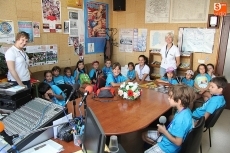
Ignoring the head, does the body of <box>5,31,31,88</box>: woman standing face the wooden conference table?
yes

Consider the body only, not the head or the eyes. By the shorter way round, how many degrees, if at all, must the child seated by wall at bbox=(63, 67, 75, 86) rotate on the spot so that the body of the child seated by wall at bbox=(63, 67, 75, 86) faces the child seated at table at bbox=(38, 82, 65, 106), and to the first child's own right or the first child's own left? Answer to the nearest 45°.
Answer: approximately 45° to the first child's own right

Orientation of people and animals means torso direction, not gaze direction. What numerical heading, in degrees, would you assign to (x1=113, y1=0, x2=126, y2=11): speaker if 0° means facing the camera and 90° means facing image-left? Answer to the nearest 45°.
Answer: approximately 0°

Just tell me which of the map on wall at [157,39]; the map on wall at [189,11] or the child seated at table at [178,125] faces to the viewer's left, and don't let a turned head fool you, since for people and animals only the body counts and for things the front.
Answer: the child seated at table

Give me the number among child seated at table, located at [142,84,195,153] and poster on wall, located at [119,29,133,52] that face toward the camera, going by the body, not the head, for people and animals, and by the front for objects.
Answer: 1

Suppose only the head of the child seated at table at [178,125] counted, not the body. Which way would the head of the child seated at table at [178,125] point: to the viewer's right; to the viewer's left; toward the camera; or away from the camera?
to the viewer's left

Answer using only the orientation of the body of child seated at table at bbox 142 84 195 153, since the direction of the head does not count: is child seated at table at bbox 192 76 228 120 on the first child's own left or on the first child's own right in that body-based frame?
on the first child's own right

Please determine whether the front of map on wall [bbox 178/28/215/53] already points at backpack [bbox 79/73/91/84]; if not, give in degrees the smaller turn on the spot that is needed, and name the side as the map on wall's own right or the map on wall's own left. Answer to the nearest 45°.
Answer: approximately 45° to the map on wall's own right
